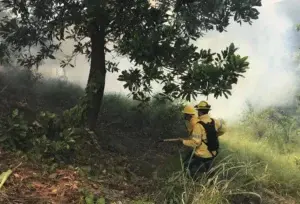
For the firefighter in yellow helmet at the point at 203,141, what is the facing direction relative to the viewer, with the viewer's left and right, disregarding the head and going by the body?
facing away from the viewer and to the left of the viewer
